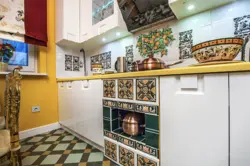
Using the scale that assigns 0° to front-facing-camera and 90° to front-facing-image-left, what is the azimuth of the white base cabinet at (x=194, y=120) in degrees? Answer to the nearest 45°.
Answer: approximately 0°

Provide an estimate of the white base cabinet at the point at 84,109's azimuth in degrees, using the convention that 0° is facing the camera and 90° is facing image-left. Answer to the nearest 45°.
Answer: approximately 45°

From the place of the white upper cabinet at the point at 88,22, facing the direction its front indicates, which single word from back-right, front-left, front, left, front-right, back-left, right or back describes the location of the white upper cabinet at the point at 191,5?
left

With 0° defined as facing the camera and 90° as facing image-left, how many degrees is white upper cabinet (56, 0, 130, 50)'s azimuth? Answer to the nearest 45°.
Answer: approximately 45°

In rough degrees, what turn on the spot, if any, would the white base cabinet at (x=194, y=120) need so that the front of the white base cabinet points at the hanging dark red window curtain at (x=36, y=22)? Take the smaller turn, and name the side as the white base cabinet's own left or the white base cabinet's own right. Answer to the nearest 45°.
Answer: approximately 90° to the white base cabinet's own right

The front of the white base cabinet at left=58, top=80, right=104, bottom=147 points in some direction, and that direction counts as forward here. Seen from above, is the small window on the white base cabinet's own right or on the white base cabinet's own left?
on the white base cabinet's own right

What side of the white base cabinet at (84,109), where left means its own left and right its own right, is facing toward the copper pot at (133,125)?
left

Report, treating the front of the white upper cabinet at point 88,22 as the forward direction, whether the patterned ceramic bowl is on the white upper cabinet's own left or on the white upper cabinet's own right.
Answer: on the white upper cabinet's own left
